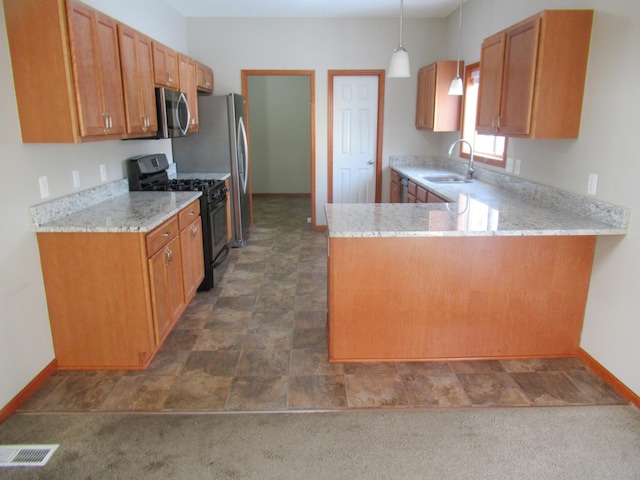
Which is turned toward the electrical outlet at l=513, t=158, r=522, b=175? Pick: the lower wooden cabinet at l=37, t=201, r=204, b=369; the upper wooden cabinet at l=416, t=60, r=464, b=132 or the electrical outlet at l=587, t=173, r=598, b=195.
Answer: the lower wooden cabinet

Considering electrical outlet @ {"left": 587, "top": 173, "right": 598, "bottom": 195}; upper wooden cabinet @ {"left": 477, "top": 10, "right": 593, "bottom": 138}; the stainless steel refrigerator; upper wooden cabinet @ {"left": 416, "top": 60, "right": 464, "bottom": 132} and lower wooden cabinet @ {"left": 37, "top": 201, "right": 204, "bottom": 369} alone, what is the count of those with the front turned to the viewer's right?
2

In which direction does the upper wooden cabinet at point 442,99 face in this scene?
to the viewer's left

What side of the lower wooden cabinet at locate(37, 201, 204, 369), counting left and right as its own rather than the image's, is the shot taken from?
right

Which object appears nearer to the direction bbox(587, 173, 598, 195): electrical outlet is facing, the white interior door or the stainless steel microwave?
the stainless steel microwave

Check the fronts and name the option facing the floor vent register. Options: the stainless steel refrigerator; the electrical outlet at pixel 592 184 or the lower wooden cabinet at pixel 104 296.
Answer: the electrical outlet

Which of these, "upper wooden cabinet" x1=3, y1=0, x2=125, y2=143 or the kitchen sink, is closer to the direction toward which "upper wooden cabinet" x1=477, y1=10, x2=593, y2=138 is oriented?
the upper wooden cabinet

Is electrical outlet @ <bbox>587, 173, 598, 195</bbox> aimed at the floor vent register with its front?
yes

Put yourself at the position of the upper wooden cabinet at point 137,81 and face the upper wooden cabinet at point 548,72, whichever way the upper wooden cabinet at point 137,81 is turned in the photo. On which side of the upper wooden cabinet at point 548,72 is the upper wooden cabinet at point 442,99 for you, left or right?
left

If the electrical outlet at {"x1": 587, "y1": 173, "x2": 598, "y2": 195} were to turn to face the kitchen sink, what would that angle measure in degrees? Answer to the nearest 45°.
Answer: approximately 90° to its right

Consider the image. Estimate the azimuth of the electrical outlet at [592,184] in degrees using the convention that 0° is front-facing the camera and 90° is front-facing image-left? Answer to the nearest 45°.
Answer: approximately 45°

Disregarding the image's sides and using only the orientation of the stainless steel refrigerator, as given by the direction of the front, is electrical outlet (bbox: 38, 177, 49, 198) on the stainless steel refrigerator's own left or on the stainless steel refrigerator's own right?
on the stainless steel refrigerator's own right

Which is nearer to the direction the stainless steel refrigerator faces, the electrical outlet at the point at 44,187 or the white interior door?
the white interior door

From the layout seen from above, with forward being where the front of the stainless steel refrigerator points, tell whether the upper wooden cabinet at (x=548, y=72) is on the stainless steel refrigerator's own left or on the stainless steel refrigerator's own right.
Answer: on the stainless steel refrigerator's own right

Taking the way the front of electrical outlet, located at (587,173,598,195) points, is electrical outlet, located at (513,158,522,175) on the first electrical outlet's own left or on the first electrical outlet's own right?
on the first electrical outlet's own right
